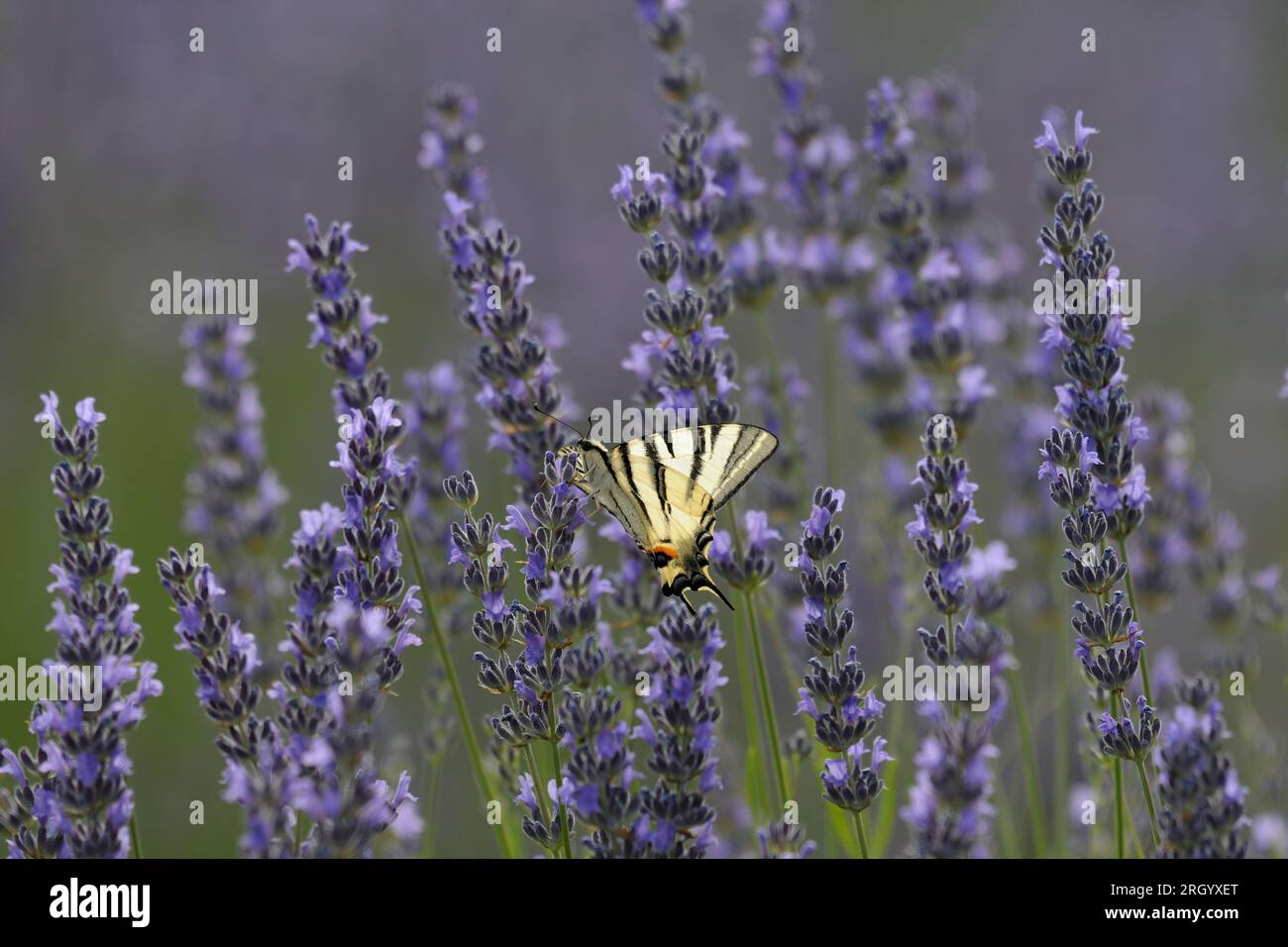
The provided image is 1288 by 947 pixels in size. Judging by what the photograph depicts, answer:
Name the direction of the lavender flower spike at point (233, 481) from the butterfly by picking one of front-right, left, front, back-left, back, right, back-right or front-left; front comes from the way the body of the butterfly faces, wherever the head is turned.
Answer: front-right

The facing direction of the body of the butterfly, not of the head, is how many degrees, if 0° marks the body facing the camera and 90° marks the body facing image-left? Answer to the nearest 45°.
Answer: approximately 90°
